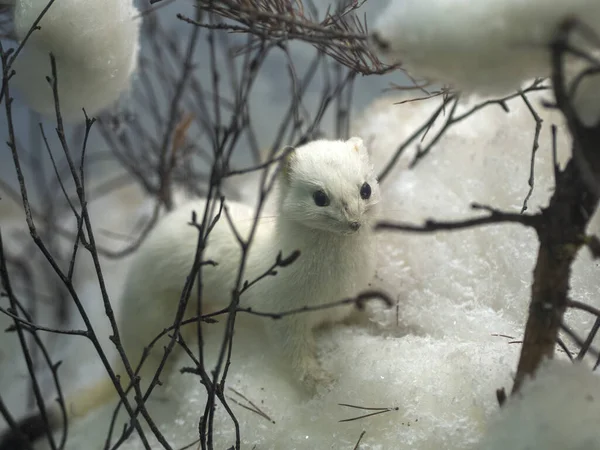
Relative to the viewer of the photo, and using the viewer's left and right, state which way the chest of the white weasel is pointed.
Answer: facing the viewer and to the right of the viewer
